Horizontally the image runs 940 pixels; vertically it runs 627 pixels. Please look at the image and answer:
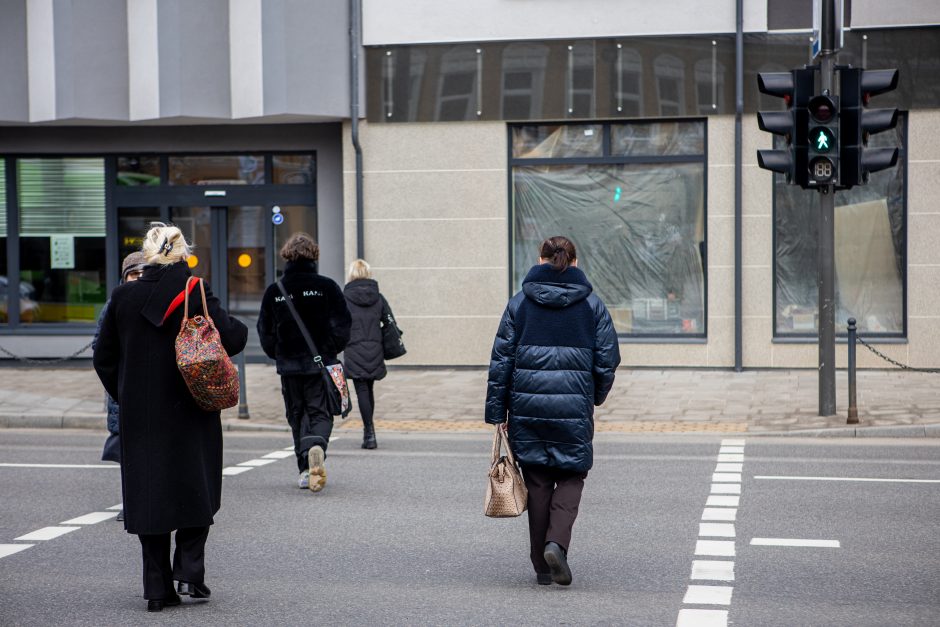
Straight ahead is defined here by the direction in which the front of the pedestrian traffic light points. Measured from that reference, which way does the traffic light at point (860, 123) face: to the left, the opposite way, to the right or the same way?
to the left

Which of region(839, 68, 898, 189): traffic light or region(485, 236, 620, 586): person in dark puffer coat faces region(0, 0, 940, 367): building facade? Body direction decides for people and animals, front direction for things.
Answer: the person in dark puffer coat

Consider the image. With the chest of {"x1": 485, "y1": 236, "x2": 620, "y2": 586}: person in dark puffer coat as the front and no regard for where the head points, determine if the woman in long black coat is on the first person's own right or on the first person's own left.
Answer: on the first person's own left

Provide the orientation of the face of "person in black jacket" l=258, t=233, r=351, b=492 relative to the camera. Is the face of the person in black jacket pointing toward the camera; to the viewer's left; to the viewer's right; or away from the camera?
away from the camera

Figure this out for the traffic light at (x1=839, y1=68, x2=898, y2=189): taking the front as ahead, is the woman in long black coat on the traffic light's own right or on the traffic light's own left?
on the traffic light's own right

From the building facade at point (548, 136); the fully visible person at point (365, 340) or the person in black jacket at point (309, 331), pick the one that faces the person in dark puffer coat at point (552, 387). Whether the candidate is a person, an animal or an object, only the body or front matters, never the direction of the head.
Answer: the building facade

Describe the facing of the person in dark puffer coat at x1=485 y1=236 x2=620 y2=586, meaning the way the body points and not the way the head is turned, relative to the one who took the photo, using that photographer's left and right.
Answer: facing away from the viewer

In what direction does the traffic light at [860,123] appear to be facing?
to the viewer's right

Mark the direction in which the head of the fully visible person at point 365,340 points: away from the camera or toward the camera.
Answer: away from the camera

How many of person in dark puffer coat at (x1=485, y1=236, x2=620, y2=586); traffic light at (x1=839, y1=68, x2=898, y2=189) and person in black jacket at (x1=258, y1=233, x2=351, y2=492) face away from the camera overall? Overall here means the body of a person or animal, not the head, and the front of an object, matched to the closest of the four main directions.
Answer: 2

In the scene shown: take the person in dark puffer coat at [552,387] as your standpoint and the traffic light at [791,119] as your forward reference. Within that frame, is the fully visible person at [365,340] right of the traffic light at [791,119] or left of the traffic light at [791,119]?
left

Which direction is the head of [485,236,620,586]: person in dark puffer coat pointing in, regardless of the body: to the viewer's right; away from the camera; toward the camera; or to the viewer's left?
away from the camera

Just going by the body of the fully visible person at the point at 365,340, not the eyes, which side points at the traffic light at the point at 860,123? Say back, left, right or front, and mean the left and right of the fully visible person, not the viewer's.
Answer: right

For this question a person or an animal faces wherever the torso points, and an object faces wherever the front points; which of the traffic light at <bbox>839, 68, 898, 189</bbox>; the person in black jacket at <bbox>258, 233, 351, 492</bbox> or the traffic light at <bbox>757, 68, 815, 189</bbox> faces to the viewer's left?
the traffic light at <bbox>757, 68, 815, 189</bbox>

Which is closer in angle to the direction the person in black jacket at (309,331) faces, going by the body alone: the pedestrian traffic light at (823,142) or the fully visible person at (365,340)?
the fully visible person
